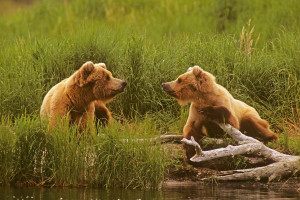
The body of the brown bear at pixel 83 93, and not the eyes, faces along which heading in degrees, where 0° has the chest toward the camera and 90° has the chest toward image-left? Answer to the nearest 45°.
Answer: approximately 315°

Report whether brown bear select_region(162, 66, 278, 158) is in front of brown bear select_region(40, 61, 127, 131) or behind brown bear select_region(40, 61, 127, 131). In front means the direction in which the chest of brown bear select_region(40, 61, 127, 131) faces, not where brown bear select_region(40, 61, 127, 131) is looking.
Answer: in front
